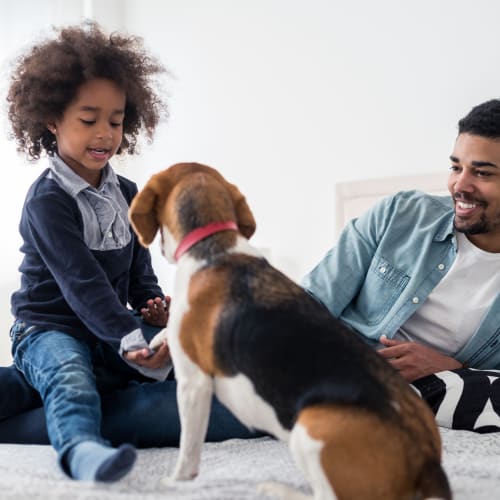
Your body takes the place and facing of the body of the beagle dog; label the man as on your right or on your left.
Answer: on your right

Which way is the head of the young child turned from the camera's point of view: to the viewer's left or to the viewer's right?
to the viewer's right

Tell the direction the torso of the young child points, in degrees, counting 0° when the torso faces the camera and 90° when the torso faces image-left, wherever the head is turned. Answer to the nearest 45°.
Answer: approximately 315°

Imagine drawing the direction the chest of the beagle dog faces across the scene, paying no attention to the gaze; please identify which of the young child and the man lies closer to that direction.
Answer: the young child

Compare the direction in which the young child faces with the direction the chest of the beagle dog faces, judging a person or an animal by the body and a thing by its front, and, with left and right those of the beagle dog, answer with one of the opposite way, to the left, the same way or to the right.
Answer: the opposite way

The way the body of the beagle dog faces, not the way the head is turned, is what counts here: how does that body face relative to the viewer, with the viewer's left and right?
facing away from the viewer and to the left of the viewer

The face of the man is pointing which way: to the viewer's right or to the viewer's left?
to the viewer's left
